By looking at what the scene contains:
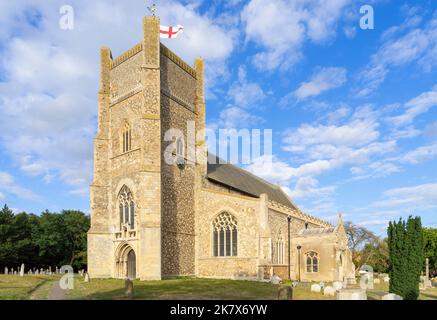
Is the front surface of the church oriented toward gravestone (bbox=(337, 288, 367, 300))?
no

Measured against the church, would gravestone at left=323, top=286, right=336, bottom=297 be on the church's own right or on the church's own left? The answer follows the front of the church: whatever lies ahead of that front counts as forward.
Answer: on the church's own left

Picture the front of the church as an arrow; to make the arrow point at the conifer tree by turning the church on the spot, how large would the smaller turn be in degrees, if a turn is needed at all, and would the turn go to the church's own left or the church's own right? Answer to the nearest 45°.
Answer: approximately 90° to the church's own left

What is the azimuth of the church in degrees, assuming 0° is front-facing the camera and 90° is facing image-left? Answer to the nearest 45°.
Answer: approximately 45°

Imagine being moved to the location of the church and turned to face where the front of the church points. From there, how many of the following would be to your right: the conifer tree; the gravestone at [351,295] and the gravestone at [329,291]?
0
